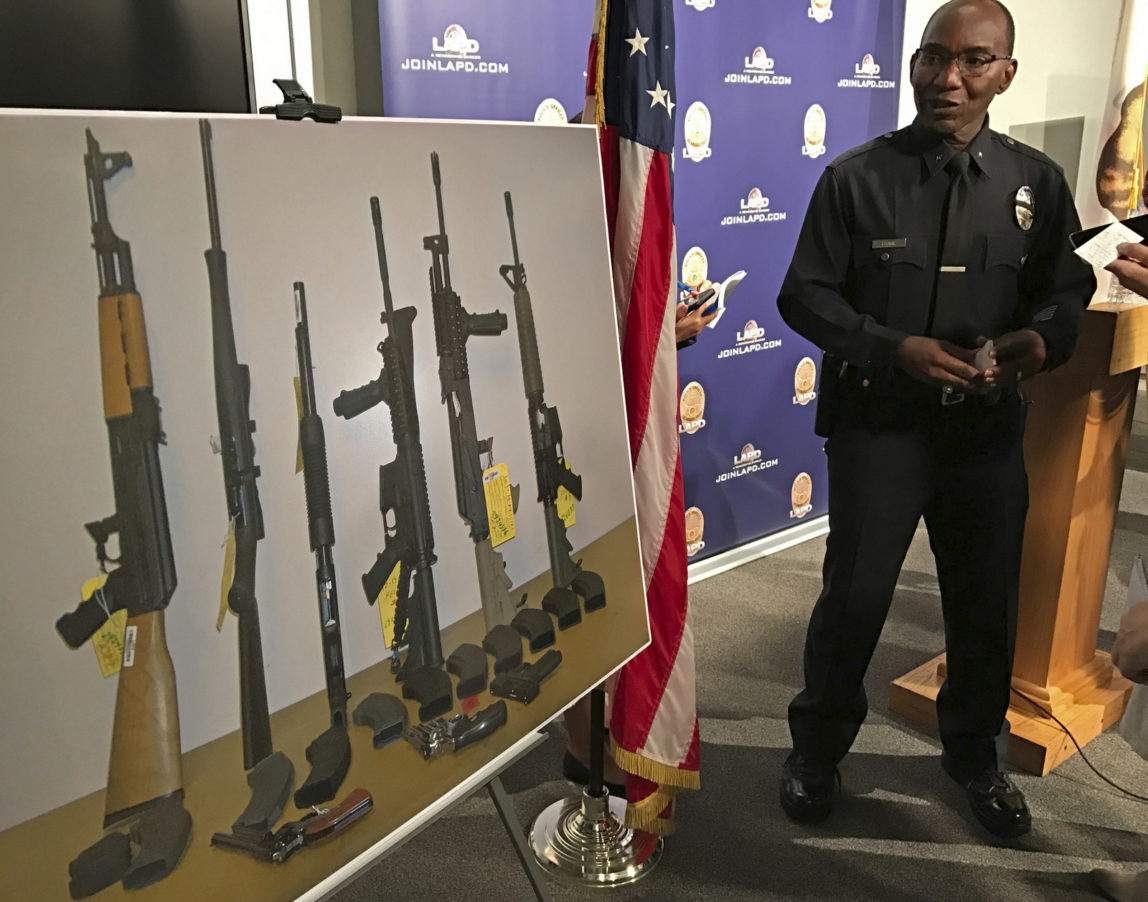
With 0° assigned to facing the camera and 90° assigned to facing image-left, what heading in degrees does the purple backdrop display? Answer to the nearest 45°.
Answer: approximately 315°

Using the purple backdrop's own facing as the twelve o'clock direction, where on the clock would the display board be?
The display board is roughly at 2 o'clock from the purple backdrop.

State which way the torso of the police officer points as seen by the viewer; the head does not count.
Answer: toward the camera

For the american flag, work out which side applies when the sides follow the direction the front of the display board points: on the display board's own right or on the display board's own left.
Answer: on the display board's own left

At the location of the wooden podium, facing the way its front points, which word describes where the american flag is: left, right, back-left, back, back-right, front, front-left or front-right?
right

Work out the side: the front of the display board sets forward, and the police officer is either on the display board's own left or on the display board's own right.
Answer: on the display board's own left

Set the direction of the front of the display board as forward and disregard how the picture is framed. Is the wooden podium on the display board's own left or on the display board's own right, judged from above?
on the display board's own left

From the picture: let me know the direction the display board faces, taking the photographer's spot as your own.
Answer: facing the viewer and to the right of the viewer

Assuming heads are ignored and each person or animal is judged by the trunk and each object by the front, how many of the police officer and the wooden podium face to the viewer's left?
0
